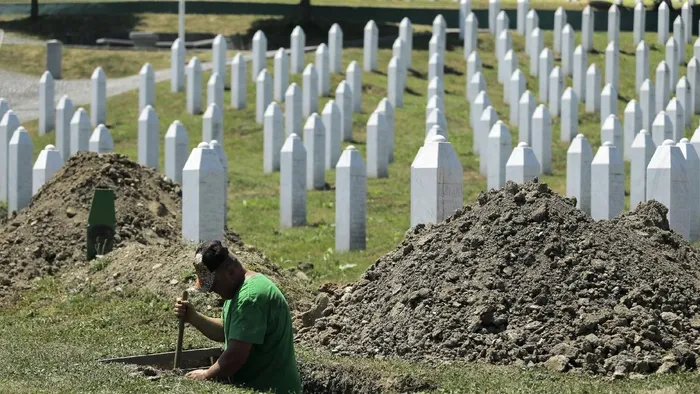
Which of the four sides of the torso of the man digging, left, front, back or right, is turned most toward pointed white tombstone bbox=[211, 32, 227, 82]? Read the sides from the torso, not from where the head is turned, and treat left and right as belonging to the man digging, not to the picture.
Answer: right

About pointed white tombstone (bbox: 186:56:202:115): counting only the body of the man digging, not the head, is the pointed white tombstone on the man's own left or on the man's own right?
on the man's own right

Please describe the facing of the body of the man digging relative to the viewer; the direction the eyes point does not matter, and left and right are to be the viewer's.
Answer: facing to the left of the viewer

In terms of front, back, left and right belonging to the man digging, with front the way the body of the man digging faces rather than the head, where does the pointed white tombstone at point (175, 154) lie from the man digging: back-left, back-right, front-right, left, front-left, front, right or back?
right

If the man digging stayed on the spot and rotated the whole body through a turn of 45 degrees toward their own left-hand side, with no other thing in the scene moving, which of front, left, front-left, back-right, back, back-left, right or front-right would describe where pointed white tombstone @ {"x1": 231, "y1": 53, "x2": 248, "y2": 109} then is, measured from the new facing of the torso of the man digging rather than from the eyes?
back-right

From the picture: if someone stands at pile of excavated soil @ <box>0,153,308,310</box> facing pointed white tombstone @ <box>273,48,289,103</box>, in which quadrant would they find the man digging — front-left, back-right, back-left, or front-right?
back-right

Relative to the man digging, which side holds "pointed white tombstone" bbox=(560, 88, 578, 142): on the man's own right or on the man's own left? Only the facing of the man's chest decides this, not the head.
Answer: on the man's own right

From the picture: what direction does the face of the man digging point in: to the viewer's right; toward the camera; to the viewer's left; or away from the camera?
to the viewer's left

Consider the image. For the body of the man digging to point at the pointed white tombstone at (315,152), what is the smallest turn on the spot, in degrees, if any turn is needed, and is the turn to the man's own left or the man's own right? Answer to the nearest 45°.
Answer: approximately 90° to the man's own right

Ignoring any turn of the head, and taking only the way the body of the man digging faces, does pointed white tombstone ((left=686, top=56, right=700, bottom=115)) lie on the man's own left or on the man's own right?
on the man's own right

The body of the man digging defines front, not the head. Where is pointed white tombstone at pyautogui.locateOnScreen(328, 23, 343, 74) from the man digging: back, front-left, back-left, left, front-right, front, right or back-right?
right

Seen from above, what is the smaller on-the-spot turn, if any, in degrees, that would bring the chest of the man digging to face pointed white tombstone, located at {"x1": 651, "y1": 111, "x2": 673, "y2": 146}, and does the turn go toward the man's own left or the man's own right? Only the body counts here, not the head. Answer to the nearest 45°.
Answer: approximately 135° to the man's own right

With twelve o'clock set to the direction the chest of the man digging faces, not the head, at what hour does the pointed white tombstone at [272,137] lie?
The pointed white tombstone is roughly at 3 o'clock from the man digging.

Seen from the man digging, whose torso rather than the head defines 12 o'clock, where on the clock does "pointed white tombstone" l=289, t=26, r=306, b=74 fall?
The pointed white tombstone is roughly at 3 o'clock from the man digging.
